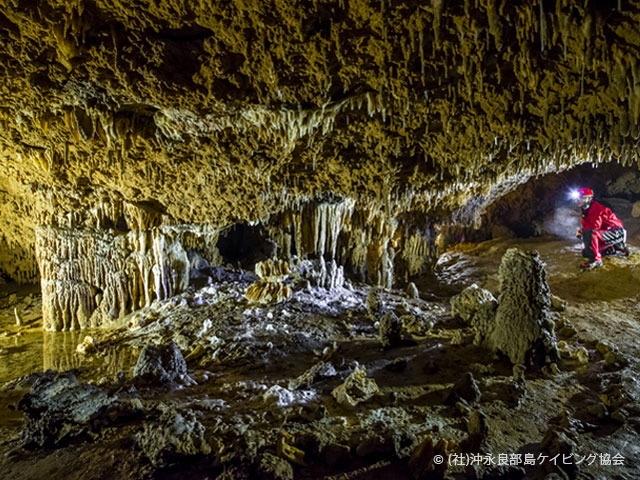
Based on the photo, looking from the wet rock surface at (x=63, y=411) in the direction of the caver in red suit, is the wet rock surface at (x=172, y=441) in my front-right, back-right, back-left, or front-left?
front-right

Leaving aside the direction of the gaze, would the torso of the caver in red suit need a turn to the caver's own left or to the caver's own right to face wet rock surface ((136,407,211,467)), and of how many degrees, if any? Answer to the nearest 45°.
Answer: approximately 90° to the caver's own left

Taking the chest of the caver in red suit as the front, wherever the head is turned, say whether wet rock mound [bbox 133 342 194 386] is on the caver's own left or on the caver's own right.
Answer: on the caver's own left

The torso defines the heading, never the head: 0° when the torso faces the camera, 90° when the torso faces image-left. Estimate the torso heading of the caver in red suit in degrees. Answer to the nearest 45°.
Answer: approximately 90°

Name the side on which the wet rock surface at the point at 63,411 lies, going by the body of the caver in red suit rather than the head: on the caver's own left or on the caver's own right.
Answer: on the caver's own left

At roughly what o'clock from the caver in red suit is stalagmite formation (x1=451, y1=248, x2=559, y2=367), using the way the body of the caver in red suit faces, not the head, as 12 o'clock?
The stalagmite formation is roughly at 9 o'clock from the caver in red suit.

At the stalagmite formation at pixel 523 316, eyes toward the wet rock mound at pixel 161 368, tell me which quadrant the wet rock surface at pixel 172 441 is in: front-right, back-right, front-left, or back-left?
front-left
